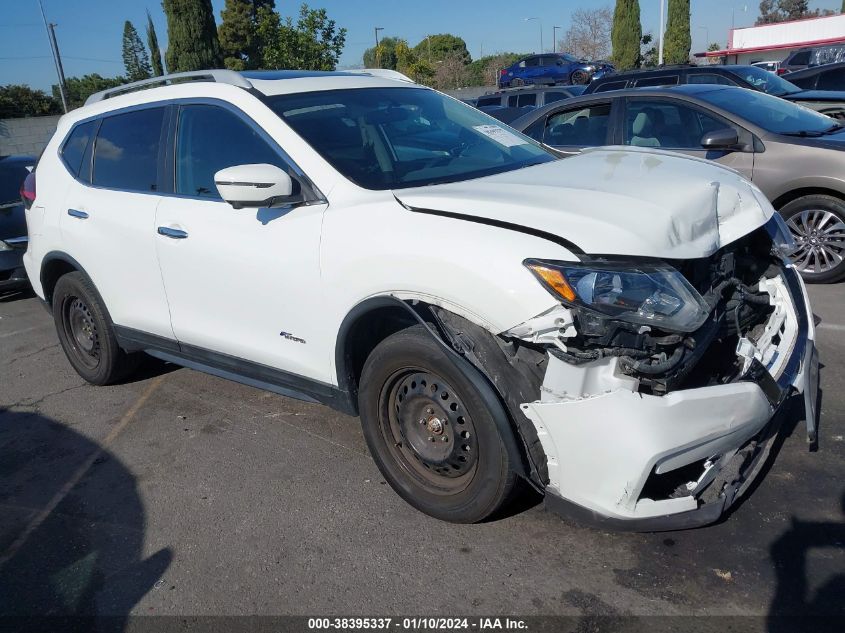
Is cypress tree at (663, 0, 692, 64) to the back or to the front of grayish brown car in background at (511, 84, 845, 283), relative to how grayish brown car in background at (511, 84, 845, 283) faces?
to the back

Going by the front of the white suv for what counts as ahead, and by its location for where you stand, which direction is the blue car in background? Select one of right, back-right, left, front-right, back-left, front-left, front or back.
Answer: back-left

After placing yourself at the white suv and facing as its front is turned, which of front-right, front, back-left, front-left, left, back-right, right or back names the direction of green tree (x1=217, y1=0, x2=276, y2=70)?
back-left

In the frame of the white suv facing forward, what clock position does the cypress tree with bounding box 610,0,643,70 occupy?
The cypress tree is roughly at 8 o'clock from the white suv.

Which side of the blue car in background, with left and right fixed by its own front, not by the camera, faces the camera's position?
right

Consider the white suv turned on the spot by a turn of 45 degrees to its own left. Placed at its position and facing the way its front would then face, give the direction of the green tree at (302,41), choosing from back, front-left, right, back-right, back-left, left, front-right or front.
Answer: left

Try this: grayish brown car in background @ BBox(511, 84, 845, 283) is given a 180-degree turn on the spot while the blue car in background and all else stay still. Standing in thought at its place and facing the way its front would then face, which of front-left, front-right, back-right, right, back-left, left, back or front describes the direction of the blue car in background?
front-right

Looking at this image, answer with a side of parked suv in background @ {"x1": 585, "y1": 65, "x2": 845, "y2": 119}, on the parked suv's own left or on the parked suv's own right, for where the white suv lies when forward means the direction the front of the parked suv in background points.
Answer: on the parked suv's own right

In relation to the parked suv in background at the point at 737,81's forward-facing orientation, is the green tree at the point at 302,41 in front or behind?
behind
